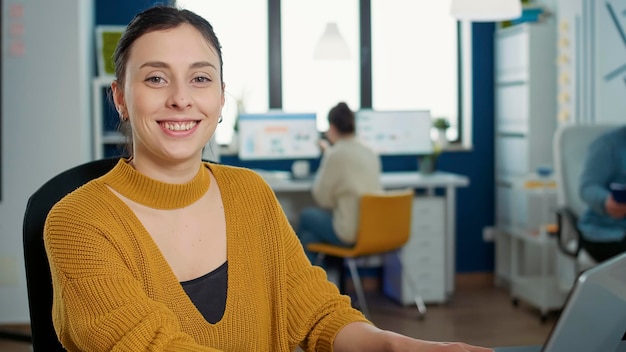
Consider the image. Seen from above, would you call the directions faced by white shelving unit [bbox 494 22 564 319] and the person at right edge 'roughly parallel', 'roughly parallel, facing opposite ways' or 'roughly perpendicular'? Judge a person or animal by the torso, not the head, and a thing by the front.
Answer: roughly perpendicular

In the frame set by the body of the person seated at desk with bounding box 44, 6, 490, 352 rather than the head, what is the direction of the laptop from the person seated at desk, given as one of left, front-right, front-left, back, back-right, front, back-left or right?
front

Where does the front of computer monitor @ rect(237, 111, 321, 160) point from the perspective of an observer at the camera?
facing the viewer

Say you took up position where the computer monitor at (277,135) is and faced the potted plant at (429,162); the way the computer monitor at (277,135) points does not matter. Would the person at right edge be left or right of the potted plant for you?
right

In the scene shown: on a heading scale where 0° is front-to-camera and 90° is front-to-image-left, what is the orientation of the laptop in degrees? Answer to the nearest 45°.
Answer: approximately 135°

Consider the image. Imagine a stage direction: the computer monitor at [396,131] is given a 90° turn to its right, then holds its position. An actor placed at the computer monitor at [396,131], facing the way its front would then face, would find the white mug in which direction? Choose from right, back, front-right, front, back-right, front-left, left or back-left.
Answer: front-left

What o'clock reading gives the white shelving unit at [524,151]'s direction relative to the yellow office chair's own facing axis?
The white shelving unit is roughly at 3 o'clock from the yellow office chair.

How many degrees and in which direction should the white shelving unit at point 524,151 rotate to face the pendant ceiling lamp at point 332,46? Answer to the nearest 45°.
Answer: approximately 45° to its right

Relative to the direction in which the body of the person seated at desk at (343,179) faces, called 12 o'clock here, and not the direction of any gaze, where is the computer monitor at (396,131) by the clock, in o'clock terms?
The computer monitor is roughly at 2 o'clock from the person seated at desk.

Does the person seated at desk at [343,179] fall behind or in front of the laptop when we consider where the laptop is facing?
in front

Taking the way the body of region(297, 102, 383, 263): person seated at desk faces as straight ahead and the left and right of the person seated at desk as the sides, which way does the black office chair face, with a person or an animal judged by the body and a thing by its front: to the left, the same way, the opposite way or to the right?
the opposite way

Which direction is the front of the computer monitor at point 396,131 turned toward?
toward the camera

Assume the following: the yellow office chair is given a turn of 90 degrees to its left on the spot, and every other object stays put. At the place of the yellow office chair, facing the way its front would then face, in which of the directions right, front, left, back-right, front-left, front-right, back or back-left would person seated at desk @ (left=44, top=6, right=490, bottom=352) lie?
front-left

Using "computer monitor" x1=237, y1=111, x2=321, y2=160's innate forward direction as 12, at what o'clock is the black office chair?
The black office chair is roughly at 12 o'clock from the computer monitor.
